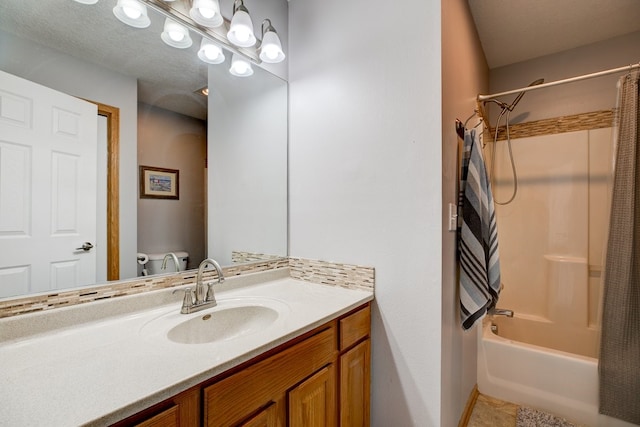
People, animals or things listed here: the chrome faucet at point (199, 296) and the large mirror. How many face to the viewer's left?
0

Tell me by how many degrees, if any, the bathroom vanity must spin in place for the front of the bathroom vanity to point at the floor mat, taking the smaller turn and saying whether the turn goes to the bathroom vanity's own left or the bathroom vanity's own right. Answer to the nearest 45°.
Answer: approximately 45° to the bathroom vanity's own left

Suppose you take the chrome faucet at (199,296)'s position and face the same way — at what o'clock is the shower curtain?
The shower curtain is roughly at 11 o'clock from the chrome faucet.

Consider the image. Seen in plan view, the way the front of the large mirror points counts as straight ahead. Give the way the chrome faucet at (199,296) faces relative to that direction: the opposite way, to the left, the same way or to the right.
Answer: the same way

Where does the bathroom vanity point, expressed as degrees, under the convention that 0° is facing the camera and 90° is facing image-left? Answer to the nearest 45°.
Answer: approximately 315°

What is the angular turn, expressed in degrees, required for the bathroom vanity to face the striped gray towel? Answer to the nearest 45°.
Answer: approximately 45° to its left

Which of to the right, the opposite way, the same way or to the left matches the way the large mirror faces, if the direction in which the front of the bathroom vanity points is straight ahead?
the same way

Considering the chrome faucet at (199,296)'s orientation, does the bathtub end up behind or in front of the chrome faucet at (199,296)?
in front

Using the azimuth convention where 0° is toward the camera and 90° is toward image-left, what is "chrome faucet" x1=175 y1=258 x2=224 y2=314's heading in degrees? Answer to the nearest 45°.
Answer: approximately 315°

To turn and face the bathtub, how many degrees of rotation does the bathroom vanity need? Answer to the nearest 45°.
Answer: approximately 45° to its left
